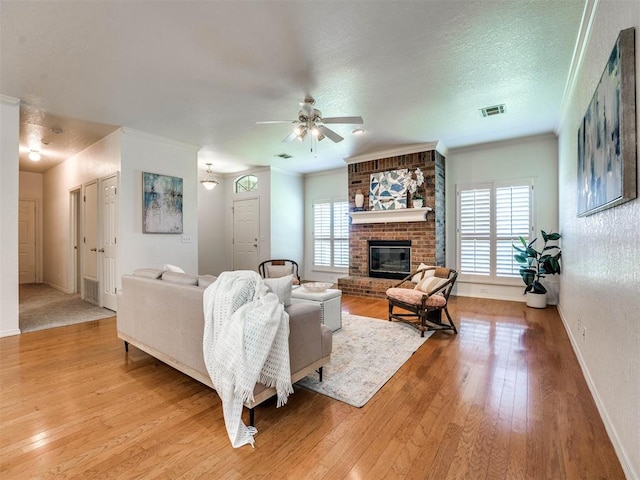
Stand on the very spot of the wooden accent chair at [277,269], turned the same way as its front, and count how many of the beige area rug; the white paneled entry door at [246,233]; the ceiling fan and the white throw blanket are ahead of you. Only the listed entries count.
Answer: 3

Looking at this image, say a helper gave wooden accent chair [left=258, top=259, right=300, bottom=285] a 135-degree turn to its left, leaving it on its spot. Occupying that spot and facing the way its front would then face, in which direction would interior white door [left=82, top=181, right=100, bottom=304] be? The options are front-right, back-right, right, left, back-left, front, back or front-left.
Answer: back-left

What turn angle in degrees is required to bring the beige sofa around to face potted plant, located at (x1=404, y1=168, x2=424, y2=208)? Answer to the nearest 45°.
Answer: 0° — it already faces it

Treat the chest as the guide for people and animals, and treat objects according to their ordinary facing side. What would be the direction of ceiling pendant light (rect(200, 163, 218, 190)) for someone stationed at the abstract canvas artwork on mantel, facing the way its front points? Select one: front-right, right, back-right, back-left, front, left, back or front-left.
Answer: right

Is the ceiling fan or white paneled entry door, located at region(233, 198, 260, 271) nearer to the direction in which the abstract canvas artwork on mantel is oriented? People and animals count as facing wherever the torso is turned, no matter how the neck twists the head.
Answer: the ceiling fan

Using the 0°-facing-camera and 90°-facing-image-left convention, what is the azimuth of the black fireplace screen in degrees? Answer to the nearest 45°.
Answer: approximately 0°

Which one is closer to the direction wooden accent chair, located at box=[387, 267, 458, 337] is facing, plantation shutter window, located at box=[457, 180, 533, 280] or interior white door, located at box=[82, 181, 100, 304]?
the interior white door

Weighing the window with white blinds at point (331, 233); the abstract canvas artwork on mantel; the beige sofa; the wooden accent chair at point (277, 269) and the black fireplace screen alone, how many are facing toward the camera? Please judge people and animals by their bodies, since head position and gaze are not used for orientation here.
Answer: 4

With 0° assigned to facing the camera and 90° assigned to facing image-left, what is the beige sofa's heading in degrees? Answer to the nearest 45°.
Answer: approximately 225°
